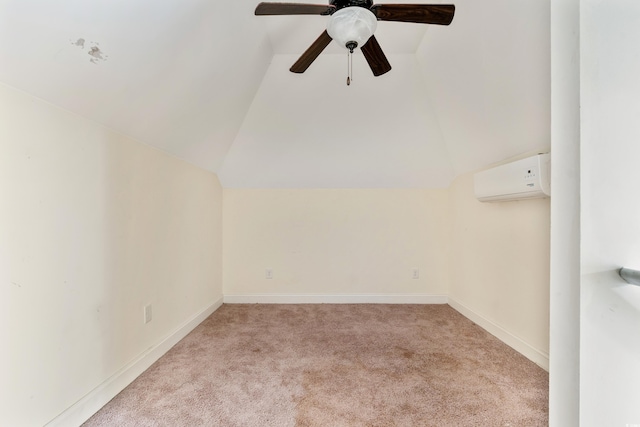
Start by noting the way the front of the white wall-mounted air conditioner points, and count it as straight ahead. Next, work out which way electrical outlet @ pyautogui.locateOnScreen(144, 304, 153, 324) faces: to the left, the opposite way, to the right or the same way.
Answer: the opposite way

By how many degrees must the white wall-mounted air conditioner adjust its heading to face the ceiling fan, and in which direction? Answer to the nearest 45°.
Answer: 0° — it already faces it

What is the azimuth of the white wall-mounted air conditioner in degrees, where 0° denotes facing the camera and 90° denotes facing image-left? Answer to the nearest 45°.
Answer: approximately 45°

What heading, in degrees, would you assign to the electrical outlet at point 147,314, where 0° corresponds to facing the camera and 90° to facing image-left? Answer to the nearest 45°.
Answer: approximately 315°

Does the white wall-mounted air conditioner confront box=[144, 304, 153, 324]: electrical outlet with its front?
yes
